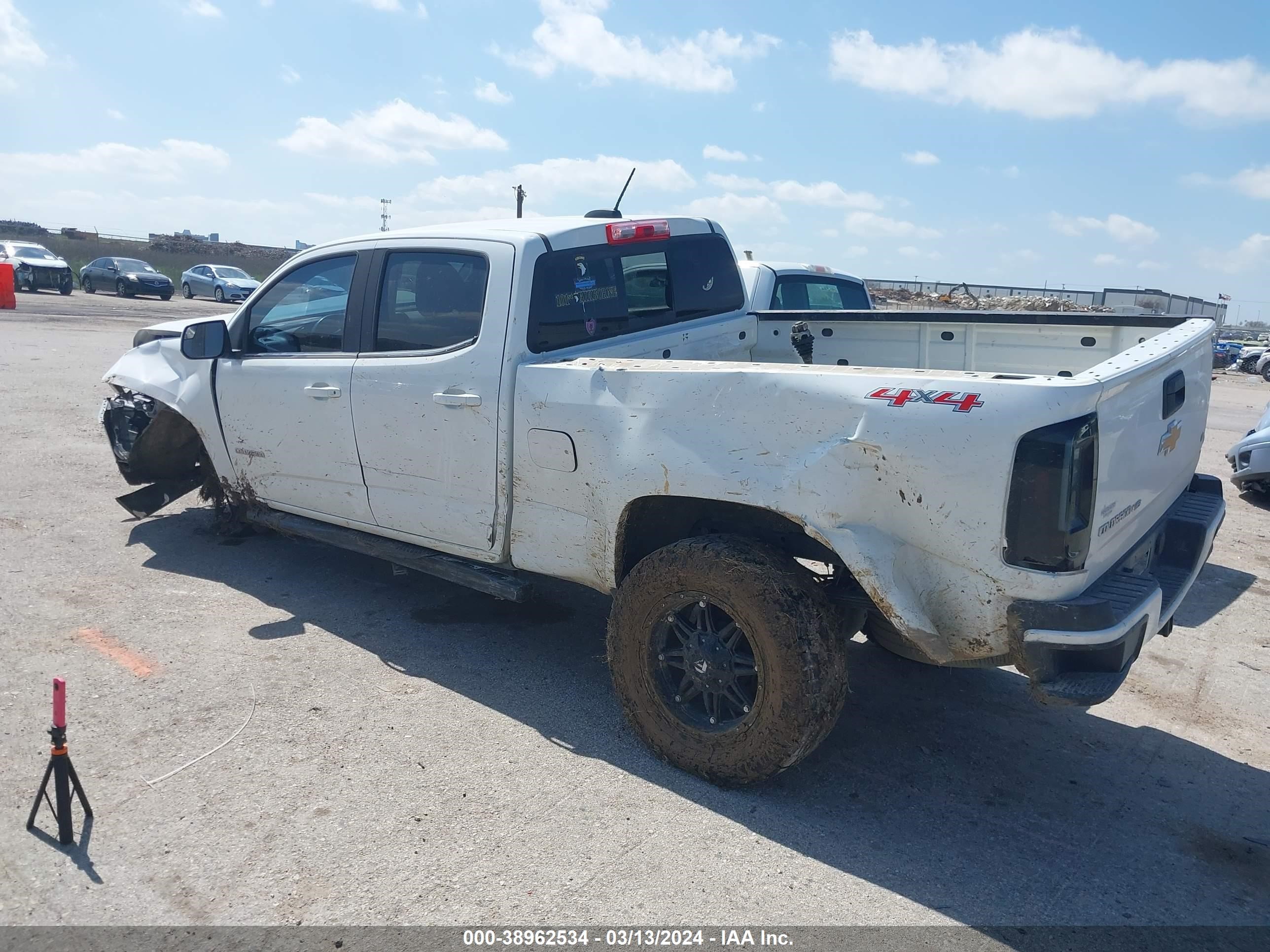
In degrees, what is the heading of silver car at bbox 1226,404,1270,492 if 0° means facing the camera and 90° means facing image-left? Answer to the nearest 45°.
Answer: approximately 90°

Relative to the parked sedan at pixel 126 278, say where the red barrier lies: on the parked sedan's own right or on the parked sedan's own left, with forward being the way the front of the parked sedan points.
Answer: on the parked sedan's own right

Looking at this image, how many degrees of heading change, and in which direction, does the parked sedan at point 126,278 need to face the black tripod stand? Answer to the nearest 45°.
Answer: approximately 45° to its right

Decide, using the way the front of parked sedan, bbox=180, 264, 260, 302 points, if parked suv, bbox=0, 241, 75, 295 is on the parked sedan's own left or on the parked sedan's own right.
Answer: on the parked sedan's own right

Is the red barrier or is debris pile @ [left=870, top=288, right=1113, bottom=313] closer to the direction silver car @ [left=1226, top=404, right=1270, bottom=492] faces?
the red barrier

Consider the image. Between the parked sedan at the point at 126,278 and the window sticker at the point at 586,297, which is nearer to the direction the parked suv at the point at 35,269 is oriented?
the window sticker

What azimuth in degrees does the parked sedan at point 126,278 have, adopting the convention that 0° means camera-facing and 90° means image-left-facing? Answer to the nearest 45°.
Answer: approximately 315°

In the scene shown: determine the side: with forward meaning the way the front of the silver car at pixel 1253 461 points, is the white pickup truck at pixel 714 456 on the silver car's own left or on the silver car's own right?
on the silver car's own left

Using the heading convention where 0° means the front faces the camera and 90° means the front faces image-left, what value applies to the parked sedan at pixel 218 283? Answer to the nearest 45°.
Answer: approximately 315°
